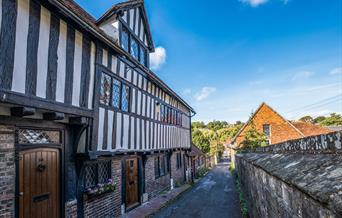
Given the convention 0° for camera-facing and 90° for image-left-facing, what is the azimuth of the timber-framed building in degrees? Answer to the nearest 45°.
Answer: approximately 315°

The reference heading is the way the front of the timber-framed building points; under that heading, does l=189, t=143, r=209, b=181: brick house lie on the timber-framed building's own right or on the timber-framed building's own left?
on the timber-framed building's own left

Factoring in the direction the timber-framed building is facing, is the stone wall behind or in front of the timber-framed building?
in front

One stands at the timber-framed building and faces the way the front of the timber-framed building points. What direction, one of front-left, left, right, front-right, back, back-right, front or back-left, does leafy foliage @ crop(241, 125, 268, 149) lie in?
left

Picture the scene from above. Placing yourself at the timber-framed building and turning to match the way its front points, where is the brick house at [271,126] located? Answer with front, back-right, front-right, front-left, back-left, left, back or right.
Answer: left

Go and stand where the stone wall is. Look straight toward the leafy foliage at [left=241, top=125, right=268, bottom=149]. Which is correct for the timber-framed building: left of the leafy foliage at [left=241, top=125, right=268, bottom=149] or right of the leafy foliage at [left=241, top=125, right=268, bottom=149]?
left

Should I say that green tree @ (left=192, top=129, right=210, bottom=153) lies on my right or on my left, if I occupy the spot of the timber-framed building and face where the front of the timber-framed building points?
on my left

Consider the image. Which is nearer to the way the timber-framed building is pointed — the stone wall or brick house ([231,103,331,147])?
the stone wall

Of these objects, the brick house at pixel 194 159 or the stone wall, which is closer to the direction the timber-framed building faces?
the stone wall
